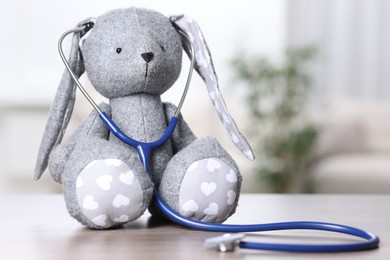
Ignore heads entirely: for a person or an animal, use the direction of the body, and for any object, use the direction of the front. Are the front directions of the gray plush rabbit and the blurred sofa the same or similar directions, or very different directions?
same or similar directions

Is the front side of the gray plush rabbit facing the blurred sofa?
no

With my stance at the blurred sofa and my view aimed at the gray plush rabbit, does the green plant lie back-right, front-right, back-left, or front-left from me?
front-right

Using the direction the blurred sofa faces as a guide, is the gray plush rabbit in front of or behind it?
in front

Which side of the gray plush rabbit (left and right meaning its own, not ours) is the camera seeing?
front

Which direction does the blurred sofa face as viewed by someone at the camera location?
facing the viewer

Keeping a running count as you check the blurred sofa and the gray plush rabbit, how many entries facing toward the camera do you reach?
2

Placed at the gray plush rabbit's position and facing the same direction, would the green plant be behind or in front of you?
behind

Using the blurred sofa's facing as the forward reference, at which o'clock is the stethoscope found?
The stethoscope is roughly at 12 o'clock from the blurred sofa.
